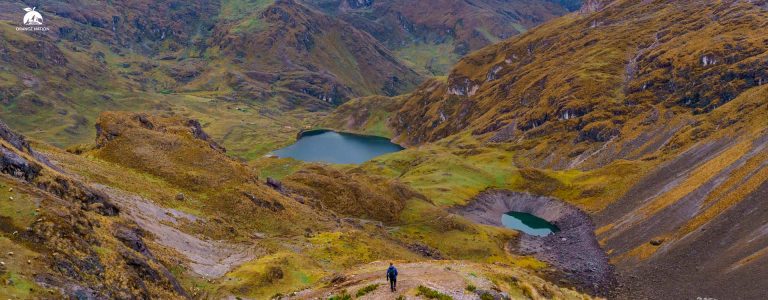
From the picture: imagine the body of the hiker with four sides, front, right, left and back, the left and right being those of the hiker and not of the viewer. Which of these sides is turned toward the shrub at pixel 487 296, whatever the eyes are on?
right

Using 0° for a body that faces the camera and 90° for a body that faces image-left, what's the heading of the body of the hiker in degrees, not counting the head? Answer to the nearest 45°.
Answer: approximately 180°

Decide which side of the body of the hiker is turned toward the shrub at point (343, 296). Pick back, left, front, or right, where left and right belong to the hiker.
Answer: left
